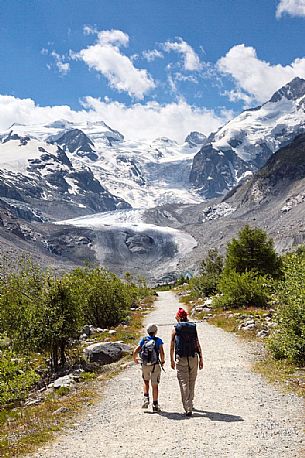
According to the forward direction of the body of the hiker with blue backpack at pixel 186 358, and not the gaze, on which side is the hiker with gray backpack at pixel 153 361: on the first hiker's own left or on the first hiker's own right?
on the first hiker's own left

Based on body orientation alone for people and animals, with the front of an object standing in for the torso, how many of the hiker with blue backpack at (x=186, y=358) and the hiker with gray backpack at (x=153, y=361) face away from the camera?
2

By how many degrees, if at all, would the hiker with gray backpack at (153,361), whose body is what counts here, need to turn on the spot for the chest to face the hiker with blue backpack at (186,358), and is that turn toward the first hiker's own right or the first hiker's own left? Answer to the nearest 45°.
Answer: approximately 135° to the first hiker's own right

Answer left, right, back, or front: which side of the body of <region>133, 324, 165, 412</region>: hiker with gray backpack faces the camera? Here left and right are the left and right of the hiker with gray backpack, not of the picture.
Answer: back

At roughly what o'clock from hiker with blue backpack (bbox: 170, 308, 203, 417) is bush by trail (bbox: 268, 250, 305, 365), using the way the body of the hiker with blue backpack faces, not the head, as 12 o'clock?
The bush by trail is roughly at 1 o'clock from the hiker with blue backpack.

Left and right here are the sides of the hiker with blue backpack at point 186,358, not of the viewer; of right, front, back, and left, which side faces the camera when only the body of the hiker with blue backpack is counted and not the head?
back
